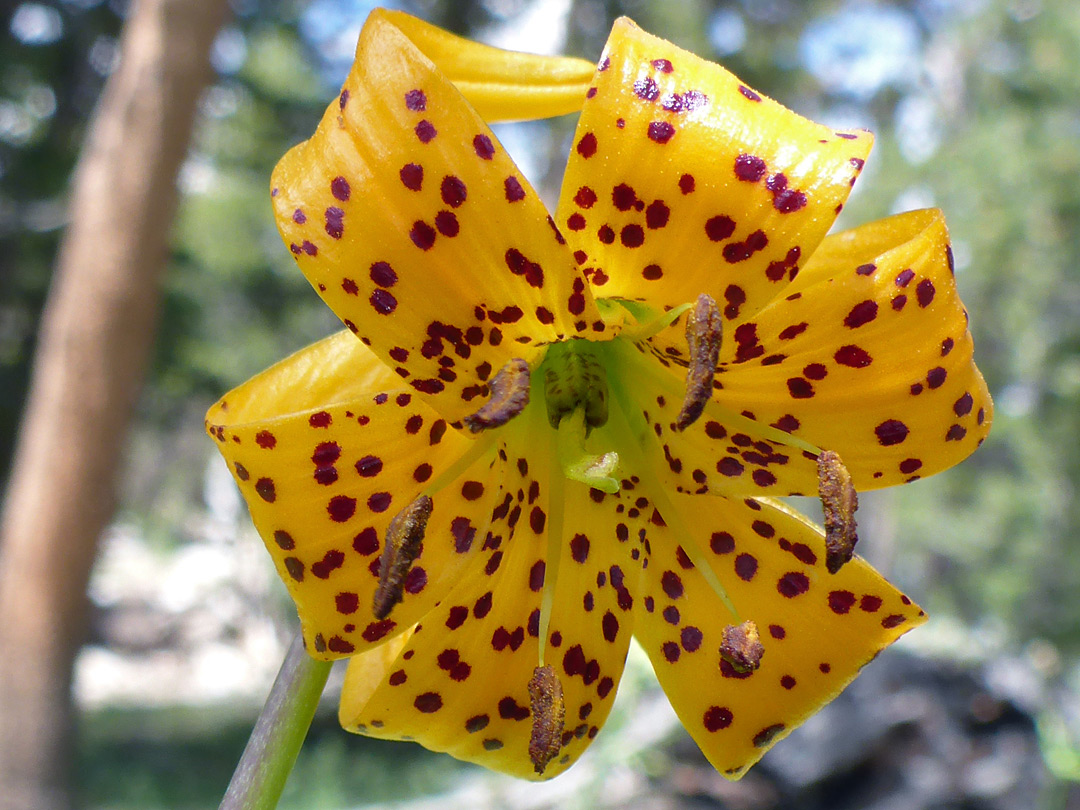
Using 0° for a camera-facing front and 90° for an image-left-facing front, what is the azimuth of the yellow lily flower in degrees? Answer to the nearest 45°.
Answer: approximately 0°

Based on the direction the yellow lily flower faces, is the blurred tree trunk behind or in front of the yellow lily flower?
behind
